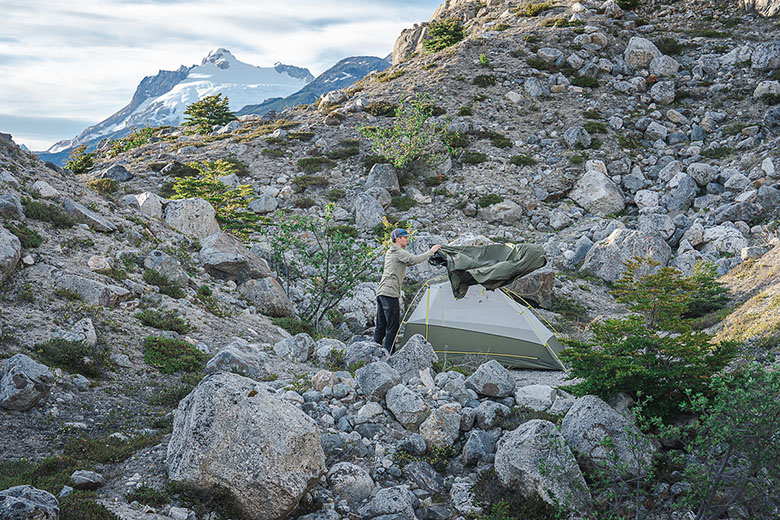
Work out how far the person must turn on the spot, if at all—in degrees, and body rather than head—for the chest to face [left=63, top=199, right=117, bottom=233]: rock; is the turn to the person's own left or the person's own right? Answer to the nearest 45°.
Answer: approximately 180°

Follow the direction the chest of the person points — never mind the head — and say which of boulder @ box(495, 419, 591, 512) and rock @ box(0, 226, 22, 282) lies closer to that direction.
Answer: the boulder

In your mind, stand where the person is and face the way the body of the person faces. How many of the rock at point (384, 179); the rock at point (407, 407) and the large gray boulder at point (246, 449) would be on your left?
1

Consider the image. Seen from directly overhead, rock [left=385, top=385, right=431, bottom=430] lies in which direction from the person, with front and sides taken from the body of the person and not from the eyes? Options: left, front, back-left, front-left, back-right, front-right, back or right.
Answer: right

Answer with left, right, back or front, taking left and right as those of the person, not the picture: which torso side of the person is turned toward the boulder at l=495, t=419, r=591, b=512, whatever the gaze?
right

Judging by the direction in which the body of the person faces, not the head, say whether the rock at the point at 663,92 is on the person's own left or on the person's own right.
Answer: on the person's own left

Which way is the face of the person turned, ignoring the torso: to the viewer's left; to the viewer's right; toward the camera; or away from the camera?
to the viewer's right

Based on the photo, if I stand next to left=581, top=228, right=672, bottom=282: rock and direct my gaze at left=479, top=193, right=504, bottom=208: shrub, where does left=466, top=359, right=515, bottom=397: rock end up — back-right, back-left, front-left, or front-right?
back-left

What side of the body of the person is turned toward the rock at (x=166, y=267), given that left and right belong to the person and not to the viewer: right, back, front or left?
back

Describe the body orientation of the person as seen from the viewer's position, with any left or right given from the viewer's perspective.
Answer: facing to the right of the viewer

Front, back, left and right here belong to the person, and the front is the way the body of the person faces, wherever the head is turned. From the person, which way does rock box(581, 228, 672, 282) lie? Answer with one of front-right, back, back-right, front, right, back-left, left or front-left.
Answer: front-left

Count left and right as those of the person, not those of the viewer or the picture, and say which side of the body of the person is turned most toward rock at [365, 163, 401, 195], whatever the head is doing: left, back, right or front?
left

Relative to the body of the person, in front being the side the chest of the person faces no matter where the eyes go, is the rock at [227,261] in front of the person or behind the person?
behind
